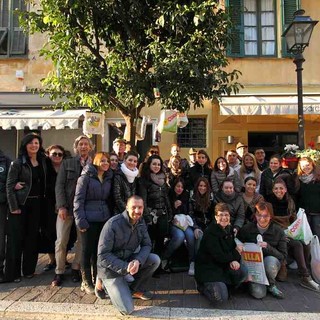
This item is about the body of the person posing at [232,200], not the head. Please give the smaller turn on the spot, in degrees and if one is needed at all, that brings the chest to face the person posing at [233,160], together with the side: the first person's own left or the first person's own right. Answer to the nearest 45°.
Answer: approximately 180°

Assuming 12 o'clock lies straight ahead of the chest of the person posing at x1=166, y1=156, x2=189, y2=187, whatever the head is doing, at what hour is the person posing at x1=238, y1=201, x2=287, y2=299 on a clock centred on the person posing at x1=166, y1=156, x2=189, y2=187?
the person posing at x1=238, y1=201, x2=287, y2=299 is roughly at 10 o'clock from the person posing at x1=166, y1=156, x2=189, y2=187.

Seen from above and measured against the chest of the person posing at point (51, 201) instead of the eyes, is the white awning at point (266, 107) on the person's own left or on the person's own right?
on the person's own left

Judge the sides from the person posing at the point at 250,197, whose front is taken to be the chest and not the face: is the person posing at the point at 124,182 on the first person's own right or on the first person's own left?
on the first person's own right

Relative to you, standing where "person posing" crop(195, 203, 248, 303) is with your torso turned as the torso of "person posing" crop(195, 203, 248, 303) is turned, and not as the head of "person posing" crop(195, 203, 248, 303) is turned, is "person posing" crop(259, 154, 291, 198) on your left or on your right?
on your left

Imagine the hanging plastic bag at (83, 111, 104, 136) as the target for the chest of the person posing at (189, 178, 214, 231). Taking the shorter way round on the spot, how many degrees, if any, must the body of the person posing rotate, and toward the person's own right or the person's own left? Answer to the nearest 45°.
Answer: approximately 135° to the person's own right

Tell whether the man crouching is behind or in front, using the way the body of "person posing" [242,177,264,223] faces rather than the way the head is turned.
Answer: in front

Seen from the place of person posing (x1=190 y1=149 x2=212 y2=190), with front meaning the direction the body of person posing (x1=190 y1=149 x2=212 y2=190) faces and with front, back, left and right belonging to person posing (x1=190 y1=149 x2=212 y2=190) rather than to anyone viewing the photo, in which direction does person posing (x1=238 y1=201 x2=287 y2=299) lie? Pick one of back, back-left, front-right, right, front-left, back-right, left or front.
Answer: front-left

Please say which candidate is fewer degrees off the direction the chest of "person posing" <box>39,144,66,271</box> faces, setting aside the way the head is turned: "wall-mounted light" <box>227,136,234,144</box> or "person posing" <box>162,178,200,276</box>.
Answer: the person posing

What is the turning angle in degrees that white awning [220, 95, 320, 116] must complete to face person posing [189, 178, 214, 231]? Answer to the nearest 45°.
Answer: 0° — it already faces them

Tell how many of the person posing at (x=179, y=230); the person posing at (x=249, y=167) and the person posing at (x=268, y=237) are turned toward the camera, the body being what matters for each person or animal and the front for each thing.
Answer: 3

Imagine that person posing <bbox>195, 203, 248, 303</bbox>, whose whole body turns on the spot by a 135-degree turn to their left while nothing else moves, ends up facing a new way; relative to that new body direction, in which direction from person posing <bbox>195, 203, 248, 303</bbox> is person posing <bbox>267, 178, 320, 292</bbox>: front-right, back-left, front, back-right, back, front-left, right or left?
front-right

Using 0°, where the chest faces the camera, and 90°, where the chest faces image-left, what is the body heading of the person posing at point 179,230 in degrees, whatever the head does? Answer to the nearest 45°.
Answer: approximately 0°
